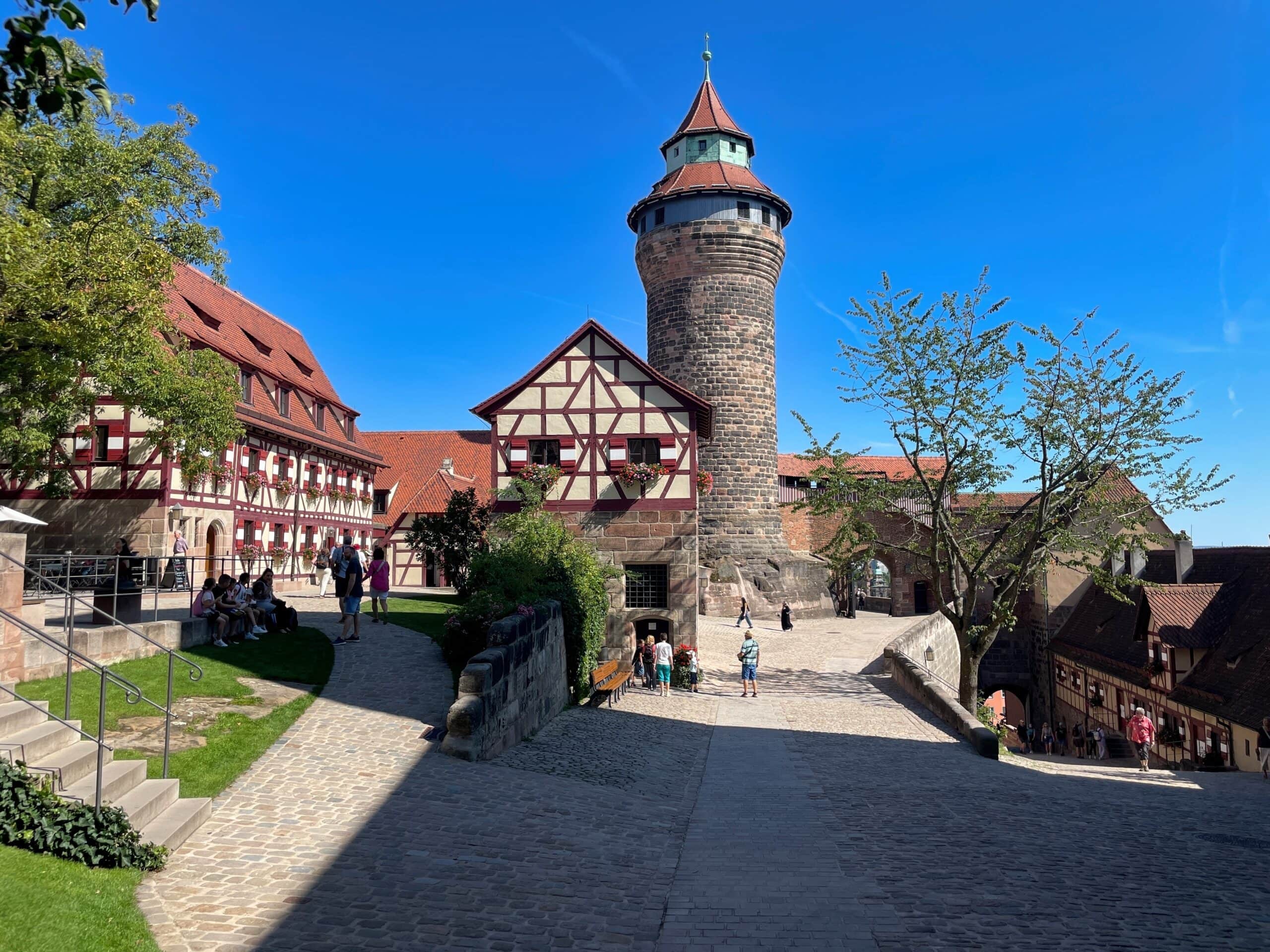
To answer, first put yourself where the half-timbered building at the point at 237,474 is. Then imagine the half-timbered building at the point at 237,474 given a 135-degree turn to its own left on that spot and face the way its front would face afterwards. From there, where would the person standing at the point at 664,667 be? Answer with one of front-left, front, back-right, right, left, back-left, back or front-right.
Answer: back-right

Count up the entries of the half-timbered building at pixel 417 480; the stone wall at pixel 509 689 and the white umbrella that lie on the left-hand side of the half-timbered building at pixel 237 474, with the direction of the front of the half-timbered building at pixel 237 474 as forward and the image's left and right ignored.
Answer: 1

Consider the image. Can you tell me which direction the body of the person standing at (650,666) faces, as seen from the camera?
away from the camera

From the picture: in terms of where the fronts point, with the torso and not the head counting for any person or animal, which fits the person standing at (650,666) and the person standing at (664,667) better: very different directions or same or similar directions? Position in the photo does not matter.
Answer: same or similar directions

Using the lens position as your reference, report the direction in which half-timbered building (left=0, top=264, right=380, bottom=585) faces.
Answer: facing the viewer and to the right of the viewer

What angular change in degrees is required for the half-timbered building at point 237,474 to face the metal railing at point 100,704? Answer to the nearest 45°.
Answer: approximately 45° to its right

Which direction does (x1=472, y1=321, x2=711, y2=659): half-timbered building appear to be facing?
toward the camera

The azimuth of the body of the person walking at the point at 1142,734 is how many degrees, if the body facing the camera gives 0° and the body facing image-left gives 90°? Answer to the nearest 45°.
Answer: approximately 0°

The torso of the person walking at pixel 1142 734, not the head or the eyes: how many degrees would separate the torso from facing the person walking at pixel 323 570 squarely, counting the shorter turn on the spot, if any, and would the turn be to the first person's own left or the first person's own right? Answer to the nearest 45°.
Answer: approximately 90° to the first person's own right

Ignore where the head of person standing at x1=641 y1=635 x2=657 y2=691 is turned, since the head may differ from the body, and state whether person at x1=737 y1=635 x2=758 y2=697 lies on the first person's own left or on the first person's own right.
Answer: on the first person's own right

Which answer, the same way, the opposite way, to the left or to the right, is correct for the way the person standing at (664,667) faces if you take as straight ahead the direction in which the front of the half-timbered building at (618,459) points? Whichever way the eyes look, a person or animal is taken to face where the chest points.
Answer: the opposite way

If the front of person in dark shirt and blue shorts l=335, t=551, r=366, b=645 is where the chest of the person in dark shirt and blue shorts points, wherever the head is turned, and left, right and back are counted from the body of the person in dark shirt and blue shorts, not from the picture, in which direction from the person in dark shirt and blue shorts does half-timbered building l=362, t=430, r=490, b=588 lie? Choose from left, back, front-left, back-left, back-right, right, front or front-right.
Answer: right

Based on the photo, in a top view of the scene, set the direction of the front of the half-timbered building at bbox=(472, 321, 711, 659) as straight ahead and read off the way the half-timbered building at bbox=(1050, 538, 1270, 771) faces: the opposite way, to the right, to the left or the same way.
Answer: to the right
